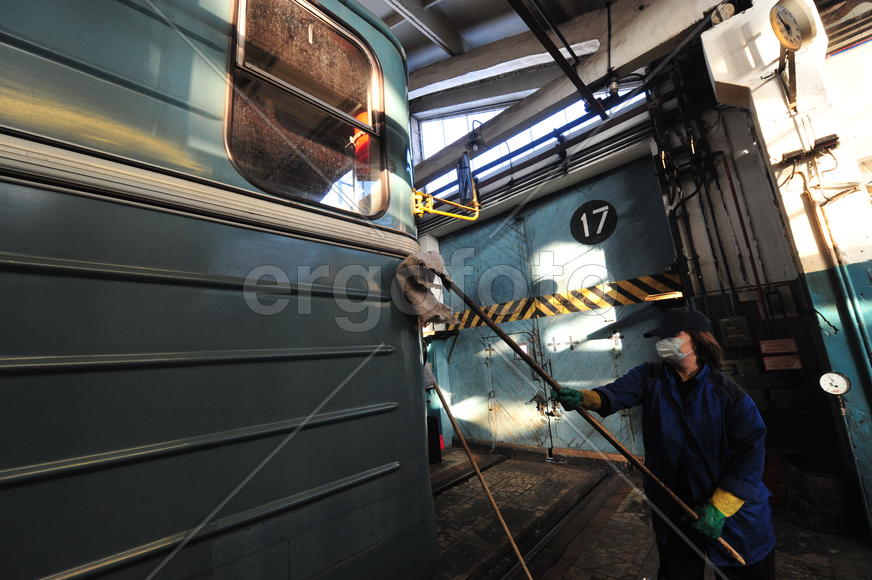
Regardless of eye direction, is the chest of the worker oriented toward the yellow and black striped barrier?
no

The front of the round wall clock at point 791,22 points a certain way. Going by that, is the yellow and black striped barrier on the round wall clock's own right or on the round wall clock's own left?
on the round wall clock's own right

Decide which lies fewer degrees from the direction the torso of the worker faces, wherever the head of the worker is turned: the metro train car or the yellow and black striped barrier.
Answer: the metro train car

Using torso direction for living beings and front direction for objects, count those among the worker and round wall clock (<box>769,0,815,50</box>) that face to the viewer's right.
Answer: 0

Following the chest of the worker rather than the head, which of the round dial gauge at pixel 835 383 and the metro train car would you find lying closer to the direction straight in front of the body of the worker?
the metro train car

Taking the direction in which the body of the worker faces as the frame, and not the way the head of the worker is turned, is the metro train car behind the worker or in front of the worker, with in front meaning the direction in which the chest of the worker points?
in front

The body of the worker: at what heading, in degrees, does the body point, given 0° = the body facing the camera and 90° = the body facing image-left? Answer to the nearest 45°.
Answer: approximately 45°

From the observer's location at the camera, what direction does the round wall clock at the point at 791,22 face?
facing the viewer and to the left of the viewer
